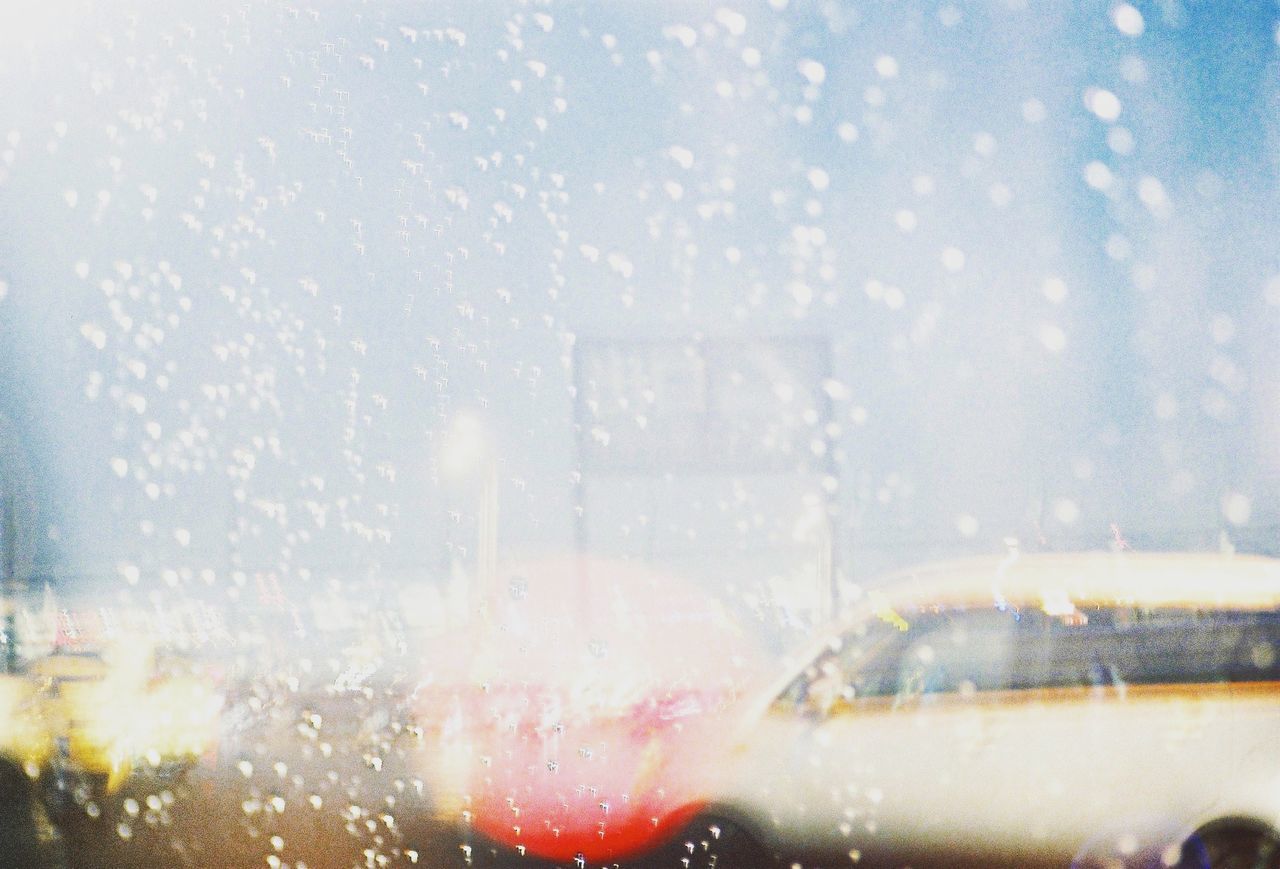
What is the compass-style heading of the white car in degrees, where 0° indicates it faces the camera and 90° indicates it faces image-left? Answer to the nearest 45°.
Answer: approximately 90°

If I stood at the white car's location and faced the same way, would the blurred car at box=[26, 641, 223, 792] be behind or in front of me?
in front
